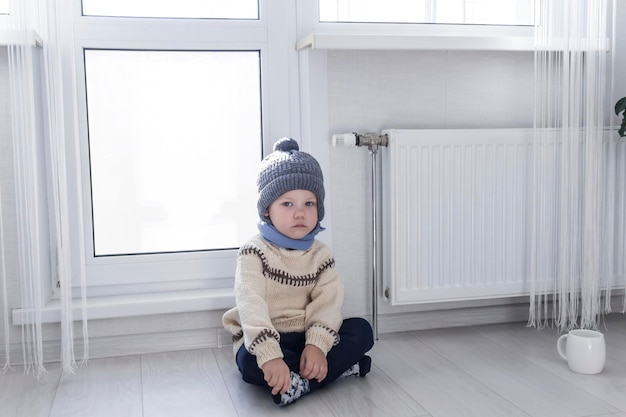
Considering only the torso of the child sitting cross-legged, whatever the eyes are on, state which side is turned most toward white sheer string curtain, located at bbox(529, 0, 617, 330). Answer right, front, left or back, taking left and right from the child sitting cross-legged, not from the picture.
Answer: left

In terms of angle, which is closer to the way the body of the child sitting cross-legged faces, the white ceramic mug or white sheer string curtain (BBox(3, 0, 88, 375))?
the white ceramic mug

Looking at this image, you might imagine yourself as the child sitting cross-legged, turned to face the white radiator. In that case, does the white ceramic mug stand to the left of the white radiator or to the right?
right

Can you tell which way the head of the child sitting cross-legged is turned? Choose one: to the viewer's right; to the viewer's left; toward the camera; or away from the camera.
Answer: toward the camera

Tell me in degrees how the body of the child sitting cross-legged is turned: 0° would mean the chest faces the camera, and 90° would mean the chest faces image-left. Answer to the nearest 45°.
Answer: approximately 315°

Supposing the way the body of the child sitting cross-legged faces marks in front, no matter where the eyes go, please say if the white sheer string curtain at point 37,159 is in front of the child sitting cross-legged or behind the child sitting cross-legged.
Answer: behind

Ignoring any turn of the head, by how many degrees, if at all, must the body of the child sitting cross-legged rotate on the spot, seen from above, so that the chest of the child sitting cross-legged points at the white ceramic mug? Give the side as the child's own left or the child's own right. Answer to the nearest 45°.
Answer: approximately 45° to the child's own left

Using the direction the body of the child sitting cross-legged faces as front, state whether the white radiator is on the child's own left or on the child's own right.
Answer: on the child's own left

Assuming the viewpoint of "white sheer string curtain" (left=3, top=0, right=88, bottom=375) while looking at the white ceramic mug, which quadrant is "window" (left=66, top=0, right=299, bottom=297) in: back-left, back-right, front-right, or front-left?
front-left

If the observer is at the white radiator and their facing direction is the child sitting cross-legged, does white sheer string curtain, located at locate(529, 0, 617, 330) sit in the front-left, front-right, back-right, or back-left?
back-left
